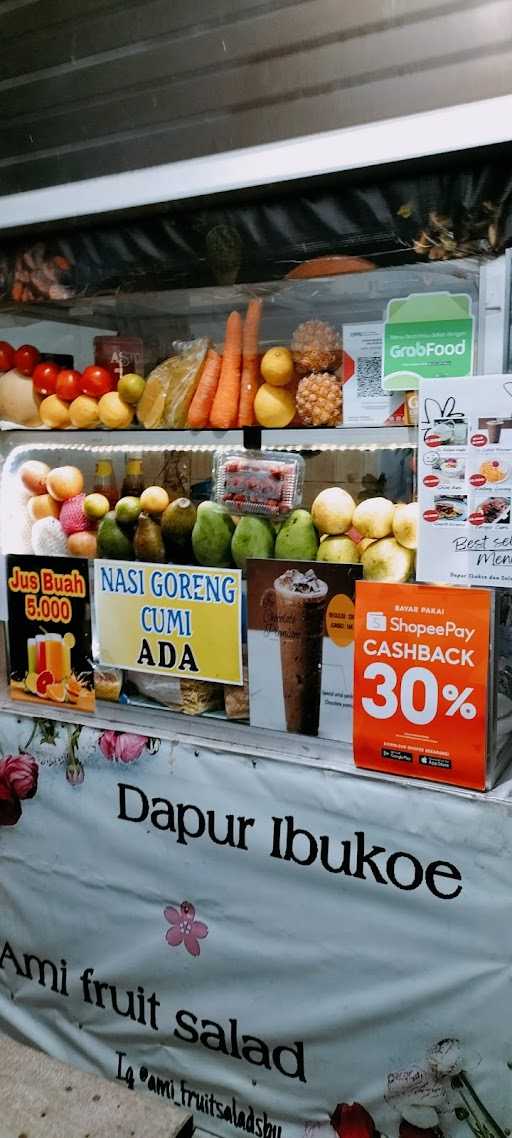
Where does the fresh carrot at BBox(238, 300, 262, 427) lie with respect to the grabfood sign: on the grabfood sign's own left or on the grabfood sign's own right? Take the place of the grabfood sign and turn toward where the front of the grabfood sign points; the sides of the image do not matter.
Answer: on the grabfood sign's own right

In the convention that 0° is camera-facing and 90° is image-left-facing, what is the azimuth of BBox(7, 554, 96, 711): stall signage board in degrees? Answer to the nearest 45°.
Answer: approximately 0°

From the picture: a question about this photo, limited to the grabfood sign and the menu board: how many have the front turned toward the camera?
2

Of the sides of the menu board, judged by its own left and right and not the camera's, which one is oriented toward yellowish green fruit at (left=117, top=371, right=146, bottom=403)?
right
